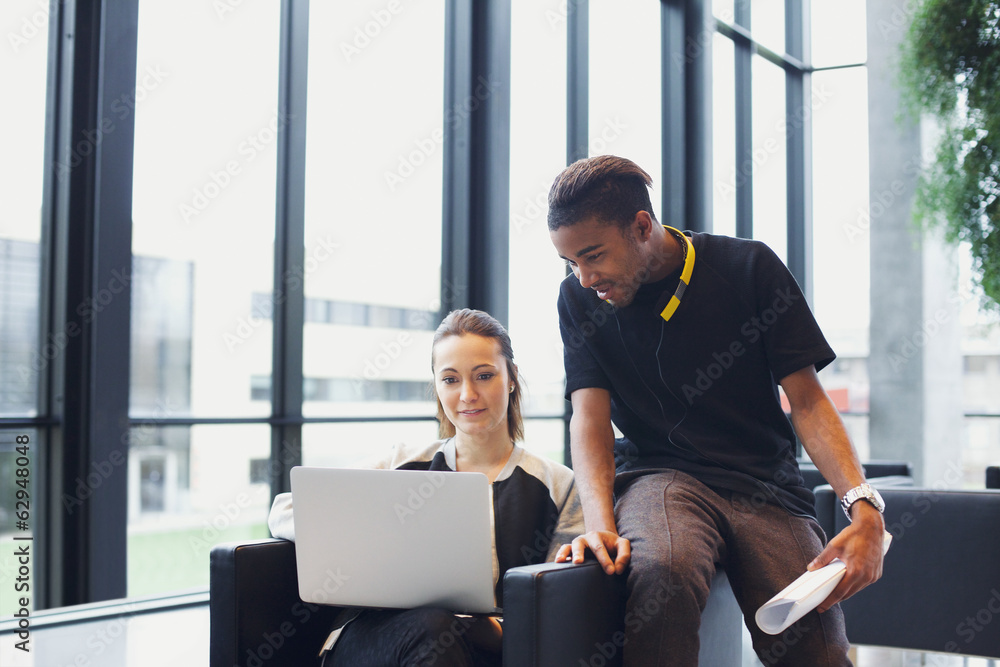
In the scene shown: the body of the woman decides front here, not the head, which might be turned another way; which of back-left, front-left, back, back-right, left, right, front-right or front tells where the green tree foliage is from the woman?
back

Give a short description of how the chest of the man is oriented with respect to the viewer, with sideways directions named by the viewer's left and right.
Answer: facing the viewer and to the left of the viewer
